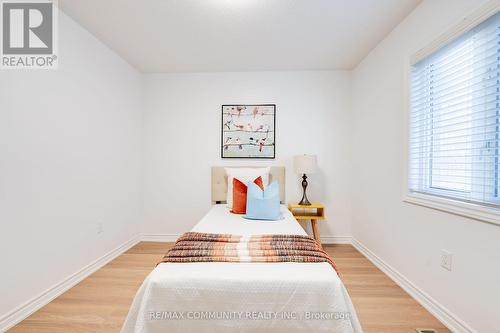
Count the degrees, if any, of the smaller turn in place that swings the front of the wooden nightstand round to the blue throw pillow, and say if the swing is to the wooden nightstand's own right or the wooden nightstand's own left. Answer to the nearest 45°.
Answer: approximately 45° to the wooden nightstand's own right

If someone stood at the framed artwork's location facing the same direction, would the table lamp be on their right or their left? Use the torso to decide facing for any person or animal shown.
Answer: on their left

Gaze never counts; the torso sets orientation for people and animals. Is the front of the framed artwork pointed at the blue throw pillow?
yes

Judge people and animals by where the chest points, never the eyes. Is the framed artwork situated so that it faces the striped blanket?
yes

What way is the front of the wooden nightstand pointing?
toward the camera

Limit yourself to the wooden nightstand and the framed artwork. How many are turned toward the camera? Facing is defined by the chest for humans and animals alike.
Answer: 2

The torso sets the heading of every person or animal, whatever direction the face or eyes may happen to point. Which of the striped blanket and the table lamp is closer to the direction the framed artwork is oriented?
the striped blanket

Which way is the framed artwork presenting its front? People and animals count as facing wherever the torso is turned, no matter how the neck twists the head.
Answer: toward the camera

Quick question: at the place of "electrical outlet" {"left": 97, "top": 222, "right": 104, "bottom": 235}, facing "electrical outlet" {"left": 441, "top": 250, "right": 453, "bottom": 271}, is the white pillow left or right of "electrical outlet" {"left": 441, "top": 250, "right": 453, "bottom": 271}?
left

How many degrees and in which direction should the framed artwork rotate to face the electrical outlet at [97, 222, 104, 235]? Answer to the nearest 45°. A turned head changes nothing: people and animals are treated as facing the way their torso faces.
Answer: approximately 45° to its right

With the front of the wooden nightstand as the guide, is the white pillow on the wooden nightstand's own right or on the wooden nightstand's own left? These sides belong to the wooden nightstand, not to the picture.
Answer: on the wooden nightstand's own right

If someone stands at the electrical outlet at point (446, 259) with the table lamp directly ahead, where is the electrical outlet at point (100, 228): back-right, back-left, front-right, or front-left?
front-left
